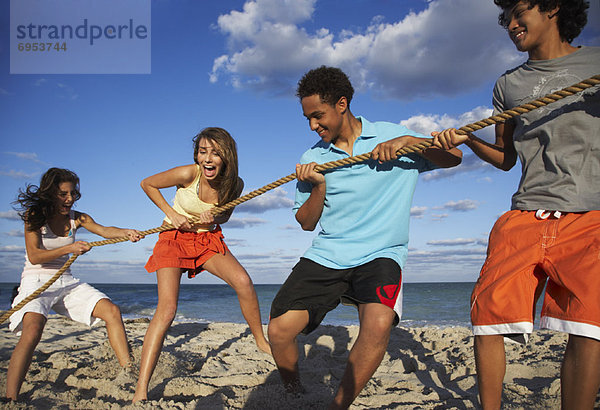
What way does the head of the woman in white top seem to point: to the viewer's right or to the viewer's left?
to the viewer's right

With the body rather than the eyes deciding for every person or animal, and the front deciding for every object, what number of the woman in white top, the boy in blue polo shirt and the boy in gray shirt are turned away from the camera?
0

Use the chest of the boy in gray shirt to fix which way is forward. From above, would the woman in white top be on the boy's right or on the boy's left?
on the boy's right

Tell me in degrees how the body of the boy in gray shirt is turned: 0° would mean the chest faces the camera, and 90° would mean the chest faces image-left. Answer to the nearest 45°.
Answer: approximately 45°

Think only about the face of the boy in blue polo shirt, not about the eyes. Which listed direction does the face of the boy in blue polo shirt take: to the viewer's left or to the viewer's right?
to the viewer's left

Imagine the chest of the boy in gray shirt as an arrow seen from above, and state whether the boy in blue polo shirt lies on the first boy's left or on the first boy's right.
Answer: on the first boy's right

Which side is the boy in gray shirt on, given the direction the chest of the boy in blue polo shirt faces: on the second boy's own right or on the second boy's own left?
on the second boy's own left

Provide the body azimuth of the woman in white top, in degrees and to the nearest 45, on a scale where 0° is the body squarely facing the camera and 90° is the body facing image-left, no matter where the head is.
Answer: approximately 315°

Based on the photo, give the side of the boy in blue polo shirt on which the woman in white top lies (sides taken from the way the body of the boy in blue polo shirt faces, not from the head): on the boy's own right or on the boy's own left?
on the boy's own right

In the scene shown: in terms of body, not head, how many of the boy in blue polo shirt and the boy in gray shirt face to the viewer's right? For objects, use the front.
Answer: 0

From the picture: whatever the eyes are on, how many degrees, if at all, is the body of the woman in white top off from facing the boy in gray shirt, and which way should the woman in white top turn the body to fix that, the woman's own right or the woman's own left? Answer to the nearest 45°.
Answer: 0° — they already face them

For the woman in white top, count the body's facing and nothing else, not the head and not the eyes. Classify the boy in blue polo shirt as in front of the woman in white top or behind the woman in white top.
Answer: in front
